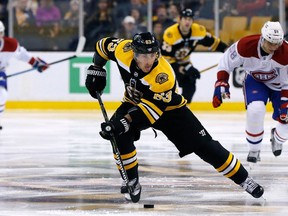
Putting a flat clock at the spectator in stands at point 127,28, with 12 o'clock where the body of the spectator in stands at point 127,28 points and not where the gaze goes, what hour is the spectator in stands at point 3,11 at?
the spectator in stands at point 3,11 is roughly at 3 o'clock from the spectator in stands at point 127,28.

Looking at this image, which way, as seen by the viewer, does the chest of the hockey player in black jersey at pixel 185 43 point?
toward the camera

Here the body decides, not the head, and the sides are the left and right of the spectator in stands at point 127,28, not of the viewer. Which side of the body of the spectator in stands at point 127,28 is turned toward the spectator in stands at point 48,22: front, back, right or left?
right

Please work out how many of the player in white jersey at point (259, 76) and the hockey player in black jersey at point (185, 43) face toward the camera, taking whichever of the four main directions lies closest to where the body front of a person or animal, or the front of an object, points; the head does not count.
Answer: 2

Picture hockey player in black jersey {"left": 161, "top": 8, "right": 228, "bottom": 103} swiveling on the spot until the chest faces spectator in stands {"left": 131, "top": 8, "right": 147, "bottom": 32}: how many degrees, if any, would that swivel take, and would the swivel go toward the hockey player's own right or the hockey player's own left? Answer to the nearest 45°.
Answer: approximately 180°

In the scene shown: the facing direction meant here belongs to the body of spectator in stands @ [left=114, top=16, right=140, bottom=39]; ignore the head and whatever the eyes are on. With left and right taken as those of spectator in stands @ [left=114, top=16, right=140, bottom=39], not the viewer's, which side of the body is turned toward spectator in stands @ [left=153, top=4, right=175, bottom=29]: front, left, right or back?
left

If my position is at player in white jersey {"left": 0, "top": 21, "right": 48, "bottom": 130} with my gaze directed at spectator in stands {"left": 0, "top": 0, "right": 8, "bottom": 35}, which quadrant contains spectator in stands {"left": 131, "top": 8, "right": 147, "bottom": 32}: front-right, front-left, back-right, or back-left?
front-right

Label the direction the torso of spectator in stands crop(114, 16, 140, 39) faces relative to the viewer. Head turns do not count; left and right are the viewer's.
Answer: facing the viewer

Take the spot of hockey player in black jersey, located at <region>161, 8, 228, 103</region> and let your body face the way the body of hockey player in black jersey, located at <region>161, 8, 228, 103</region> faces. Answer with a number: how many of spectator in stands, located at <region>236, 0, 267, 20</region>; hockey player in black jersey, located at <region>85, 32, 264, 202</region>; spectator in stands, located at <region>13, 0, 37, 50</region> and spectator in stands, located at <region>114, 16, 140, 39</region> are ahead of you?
1

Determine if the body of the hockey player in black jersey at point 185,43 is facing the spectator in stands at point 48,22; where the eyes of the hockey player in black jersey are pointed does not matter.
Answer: no

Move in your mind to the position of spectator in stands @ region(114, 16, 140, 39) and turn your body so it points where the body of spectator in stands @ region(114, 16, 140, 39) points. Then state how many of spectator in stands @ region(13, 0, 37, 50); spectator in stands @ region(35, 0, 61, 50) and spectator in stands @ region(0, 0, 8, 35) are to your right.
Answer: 3

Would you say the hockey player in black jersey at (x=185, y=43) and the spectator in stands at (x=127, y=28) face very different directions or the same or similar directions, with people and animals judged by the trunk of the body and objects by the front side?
same or similar directions

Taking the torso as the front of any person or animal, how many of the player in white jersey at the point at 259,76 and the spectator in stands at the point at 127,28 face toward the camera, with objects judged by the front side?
2

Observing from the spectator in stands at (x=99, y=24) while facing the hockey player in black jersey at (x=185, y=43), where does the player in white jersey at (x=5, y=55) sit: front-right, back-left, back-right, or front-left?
front-right

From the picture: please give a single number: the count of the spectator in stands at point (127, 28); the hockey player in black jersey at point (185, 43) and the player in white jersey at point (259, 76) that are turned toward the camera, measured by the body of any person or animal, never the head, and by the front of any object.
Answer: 3
